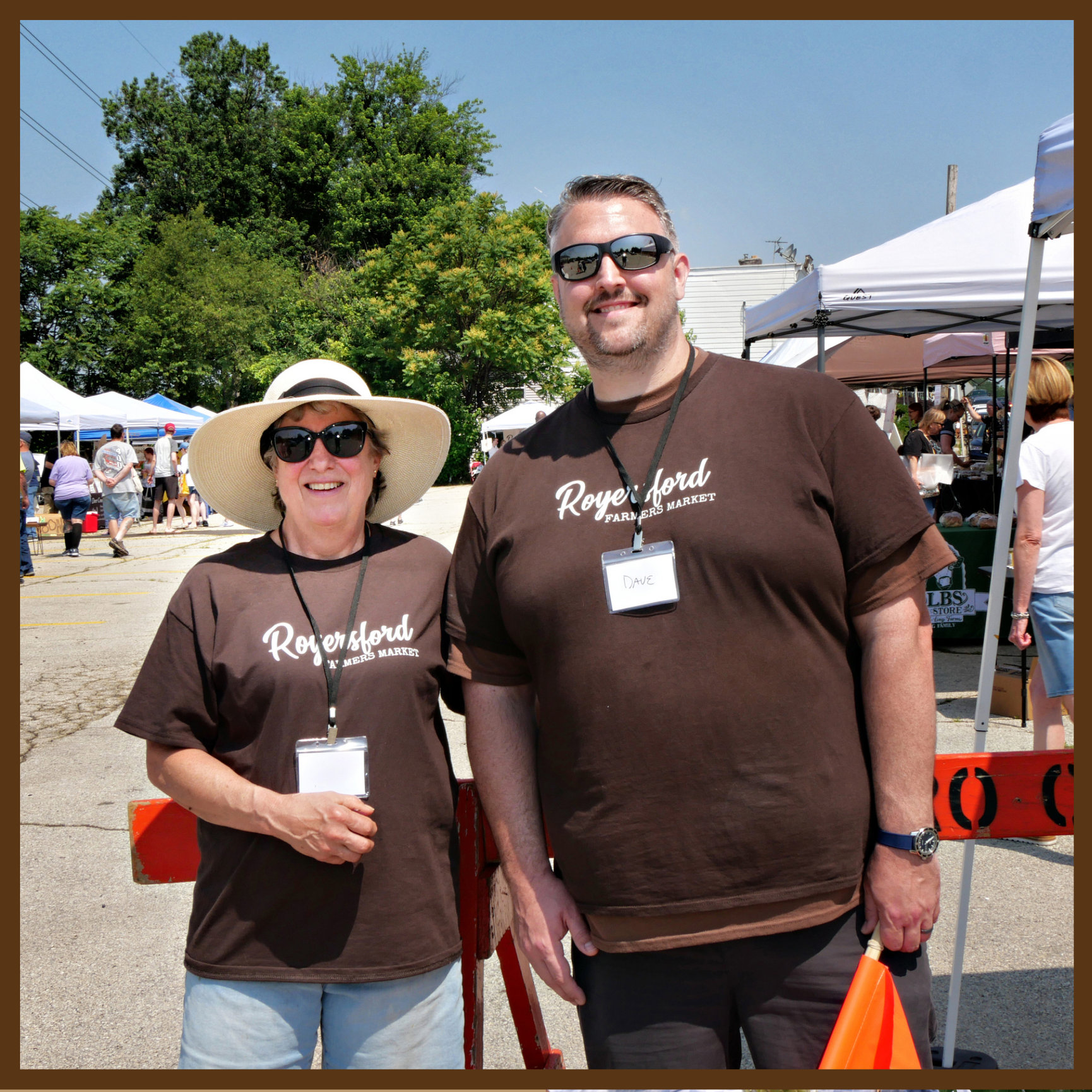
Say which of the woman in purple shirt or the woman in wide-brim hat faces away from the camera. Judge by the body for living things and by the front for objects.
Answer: the woman in purple shirt

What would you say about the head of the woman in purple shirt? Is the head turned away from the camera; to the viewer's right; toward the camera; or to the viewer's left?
away from the camera

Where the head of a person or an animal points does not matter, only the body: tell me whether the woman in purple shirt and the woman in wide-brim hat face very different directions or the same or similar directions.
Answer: very different directions

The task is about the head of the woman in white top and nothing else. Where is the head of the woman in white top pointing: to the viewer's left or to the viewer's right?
to the viewer's left

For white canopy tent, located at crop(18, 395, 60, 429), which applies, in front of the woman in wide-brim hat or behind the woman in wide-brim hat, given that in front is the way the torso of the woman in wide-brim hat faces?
behind

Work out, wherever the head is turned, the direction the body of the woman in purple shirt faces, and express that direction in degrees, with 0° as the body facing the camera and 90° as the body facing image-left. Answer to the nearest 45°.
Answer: approximately 180°
